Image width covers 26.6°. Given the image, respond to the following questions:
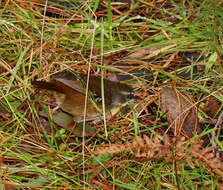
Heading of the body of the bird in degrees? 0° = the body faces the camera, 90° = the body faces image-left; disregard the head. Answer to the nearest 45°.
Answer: approximately 270°

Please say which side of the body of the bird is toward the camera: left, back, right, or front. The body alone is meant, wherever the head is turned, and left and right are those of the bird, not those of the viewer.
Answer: right
